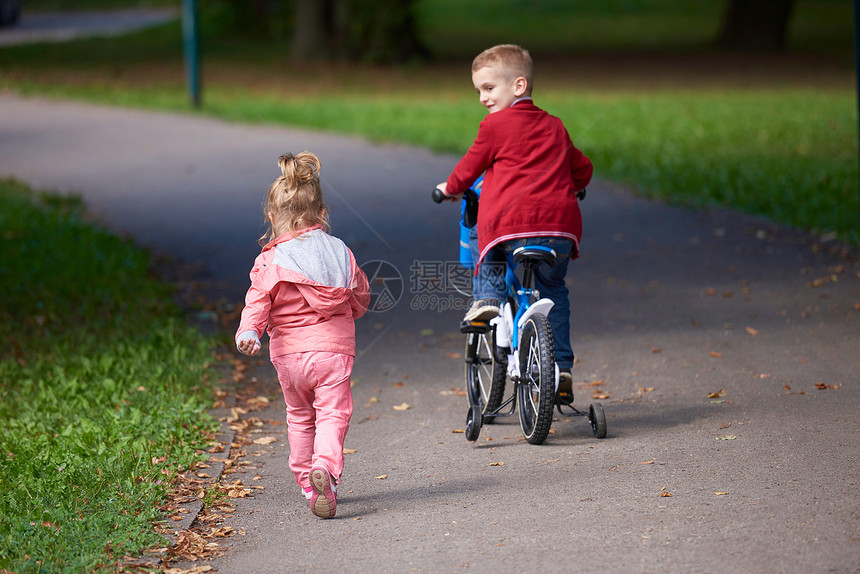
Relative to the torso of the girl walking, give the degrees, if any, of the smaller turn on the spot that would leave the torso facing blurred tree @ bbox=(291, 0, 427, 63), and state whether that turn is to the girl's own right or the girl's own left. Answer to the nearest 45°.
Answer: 0° — they already face it

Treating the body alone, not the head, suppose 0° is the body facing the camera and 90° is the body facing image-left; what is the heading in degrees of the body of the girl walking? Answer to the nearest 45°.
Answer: approximately 180°

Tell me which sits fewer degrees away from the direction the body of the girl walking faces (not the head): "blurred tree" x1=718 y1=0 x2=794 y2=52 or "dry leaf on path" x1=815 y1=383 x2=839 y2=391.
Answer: the blurred tree

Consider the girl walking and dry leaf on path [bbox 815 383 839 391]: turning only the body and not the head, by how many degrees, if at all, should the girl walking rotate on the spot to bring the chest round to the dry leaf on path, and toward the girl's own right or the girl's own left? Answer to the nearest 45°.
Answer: approximately 90° to the girl's own right

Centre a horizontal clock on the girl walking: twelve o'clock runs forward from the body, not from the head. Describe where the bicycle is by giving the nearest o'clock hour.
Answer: The bicycle is roughly at 2 o'clock from the girl walking.

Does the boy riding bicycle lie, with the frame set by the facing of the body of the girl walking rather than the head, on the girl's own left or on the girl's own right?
on the girl's own right

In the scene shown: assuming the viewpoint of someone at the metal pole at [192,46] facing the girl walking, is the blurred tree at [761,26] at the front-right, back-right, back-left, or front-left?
back-left

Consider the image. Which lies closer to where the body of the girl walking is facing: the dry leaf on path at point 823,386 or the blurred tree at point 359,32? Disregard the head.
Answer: the blurred tree

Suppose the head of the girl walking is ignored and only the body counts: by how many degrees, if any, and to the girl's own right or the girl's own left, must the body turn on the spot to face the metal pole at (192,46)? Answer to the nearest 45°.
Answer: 0° — they already face it

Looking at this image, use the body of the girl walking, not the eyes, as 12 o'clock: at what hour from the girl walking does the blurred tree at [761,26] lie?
The blurred tree is roughly at 1 o'clock from the girl walking.
